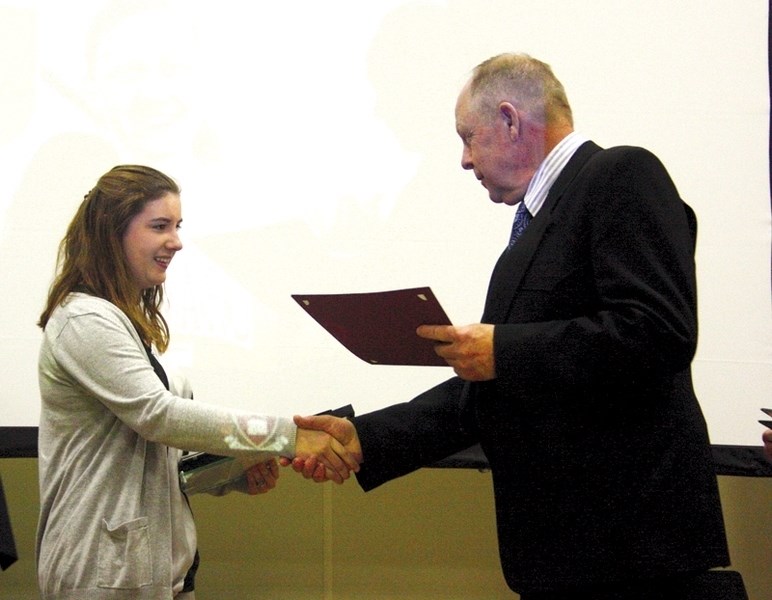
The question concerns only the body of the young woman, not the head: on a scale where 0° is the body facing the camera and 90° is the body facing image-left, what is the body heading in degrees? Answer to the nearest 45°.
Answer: approximately 270°

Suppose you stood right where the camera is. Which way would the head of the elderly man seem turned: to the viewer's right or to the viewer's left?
to the viewer's left

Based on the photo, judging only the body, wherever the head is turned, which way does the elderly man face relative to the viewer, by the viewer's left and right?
facing to the left of the viewer
